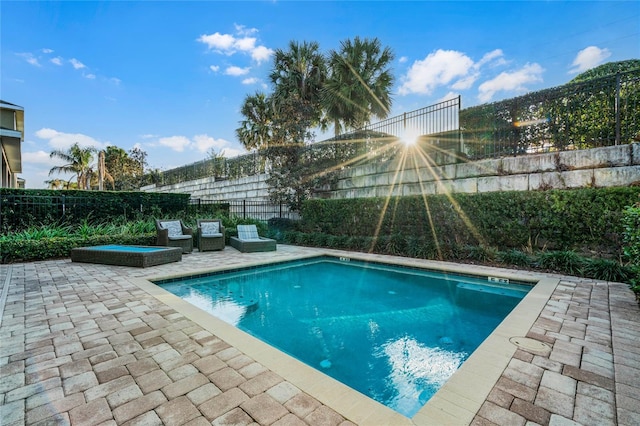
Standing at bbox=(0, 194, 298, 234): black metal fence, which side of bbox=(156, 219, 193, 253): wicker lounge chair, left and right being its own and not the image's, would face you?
back

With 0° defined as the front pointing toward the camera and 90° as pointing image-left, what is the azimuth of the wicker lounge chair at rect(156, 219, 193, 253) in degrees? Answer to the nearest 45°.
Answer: approximately 315°

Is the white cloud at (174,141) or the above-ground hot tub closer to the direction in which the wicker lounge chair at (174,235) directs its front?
the above-ground hot tub
